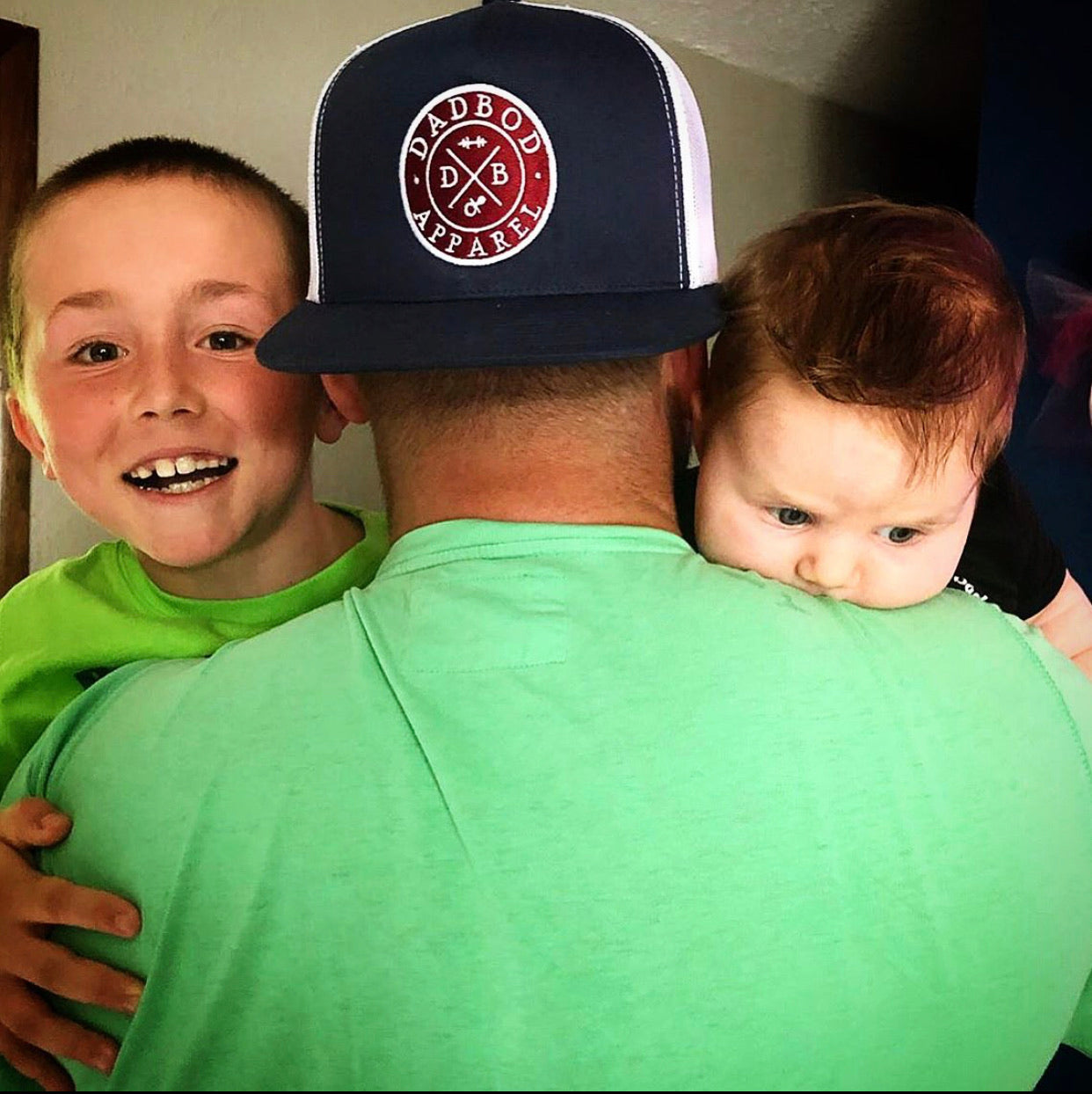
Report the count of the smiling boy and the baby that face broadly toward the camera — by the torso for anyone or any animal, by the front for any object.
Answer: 2

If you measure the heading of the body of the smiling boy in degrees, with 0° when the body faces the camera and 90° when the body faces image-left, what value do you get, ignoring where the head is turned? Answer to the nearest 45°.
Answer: approximately 0°
